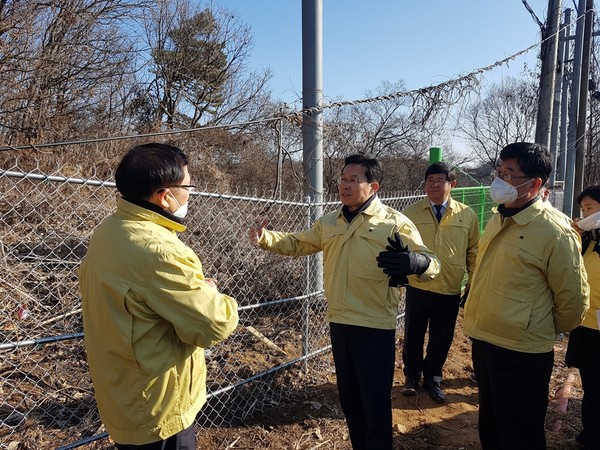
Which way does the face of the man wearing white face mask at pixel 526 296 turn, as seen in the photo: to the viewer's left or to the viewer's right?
to the viewer's left

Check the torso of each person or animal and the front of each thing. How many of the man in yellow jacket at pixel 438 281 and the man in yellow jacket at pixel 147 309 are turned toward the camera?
1

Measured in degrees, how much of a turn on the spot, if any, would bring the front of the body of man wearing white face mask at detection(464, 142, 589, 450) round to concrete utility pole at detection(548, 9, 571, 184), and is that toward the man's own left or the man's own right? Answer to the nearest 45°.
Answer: approximately 135° to the man's own right

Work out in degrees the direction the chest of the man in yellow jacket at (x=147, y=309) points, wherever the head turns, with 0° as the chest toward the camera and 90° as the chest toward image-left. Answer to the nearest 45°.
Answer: approximately 225°

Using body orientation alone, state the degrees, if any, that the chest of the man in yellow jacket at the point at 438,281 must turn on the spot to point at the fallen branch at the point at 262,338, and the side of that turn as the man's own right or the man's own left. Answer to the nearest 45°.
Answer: approximately 90° to the man's own right

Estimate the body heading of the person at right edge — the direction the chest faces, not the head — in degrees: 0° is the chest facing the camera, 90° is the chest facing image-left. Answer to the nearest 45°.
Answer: approximately 45°

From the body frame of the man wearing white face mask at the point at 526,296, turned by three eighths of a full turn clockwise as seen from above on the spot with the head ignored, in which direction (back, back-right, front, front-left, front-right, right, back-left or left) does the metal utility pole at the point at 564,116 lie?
front

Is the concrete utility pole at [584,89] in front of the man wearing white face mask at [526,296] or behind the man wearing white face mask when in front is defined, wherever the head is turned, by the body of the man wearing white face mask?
behind

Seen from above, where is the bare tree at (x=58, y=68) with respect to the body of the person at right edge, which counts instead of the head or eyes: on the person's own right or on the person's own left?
on the person's own right
